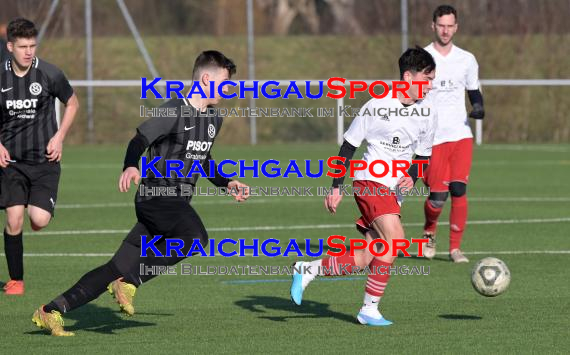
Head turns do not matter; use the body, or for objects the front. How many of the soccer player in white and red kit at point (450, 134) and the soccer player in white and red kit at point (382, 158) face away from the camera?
0

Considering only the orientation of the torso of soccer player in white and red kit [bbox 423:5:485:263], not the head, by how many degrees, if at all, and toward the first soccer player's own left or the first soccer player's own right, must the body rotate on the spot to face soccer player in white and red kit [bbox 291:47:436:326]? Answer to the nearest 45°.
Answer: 0° — they already face them

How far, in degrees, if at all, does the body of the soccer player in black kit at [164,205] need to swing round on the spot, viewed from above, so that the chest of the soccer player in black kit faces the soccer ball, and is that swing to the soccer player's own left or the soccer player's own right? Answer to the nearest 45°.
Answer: approximately 45° to the soccer player's own left

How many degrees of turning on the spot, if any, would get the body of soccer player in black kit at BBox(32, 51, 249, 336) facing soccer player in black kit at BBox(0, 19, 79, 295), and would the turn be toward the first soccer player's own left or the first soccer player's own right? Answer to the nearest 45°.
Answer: approximately 180°

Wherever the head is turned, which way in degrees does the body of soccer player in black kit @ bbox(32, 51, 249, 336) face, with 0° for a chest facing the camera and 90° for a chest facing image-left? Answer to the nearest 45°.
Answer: approximately 315°
